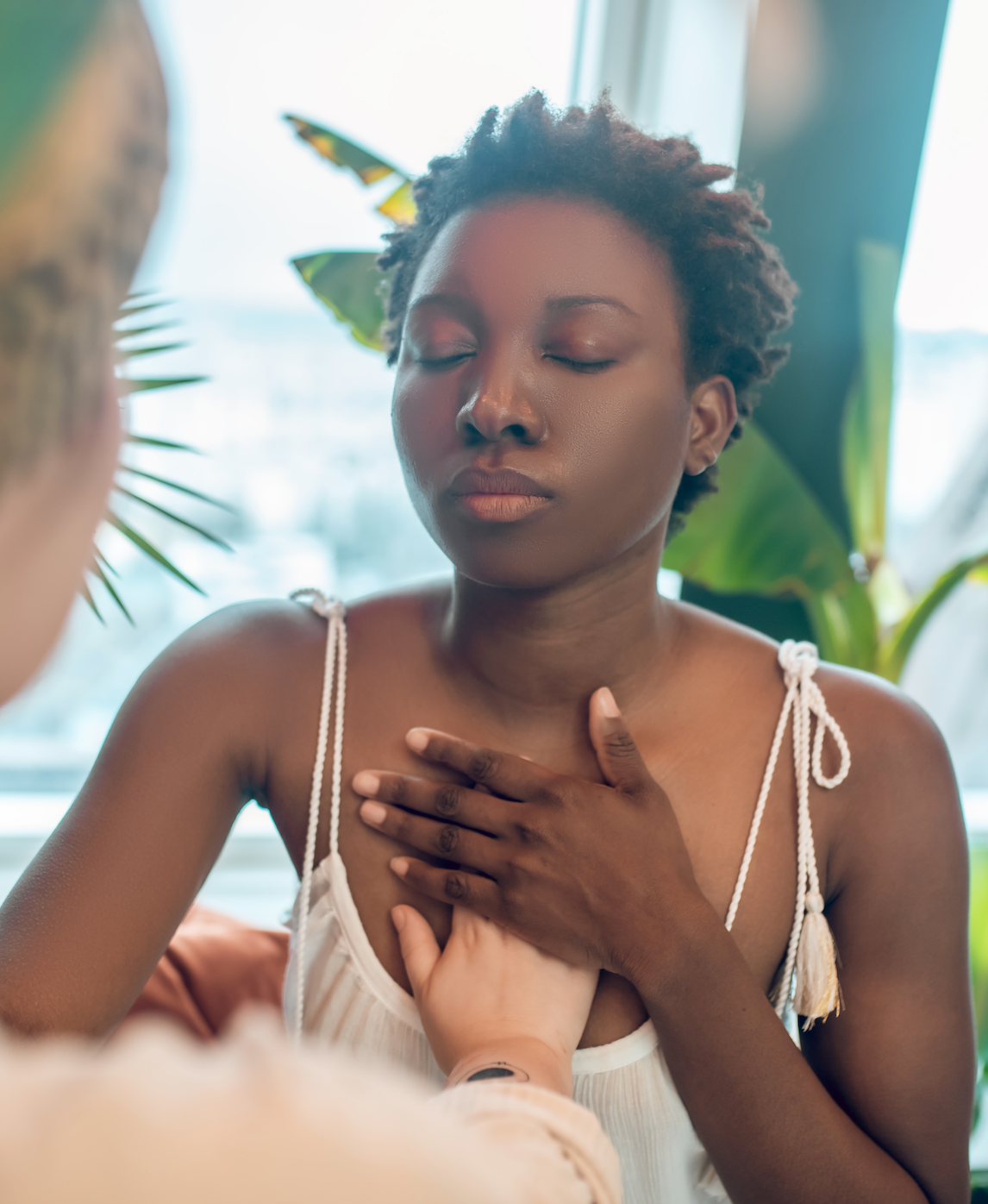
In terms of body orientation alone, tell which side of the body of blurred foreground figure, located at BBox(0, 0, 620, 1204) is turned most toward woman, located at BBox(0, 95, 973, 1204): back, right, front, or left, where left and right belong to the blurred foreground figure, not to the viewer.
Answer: front

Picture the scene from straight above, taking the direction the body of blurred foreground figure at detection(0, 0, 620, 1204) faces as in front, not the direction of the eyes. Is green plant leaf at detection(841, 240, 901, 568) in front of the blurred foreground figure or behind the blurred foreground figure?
in front

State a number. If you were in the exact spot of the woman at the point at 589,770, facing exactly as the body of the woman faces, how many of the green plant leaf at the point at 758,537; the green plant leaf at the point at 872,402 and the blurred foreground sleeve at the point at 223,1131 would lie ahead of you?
1

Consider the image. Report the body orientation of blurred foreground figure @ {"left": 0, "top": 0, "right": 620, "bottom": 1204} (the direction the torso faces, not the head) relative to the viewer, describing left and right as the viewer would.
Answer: facing away from the viewer and to the right of the viewer

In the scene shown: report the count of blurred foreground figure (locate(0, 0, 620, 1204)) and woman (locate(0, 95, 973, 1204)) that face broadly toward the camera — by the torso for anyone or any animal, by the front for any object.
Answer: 1

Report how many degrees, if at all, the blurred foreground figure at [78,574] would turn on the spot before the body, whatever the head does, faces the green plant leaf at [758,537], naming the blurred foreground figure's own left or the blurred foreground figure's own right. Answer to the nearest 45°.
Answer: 0° — they already face it

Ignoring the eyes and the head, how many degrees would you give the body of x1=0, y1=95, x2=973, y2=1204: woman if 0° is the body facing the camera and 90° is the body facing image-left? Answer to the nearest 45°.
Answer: approximately 0°

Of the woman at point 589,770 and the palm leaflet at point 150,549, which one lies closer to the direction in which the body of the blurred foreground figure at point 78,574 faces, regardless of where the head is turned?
the woman

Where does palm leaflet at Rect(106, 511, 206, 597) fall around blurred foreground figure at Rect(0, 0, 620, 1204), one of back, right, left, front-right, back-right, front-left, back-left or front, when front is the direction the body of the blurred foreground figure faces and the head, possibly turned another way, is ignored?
front-left

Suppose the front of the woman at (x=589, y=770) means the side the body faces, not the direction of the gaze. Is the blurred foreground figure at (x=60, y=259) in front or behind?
in front
